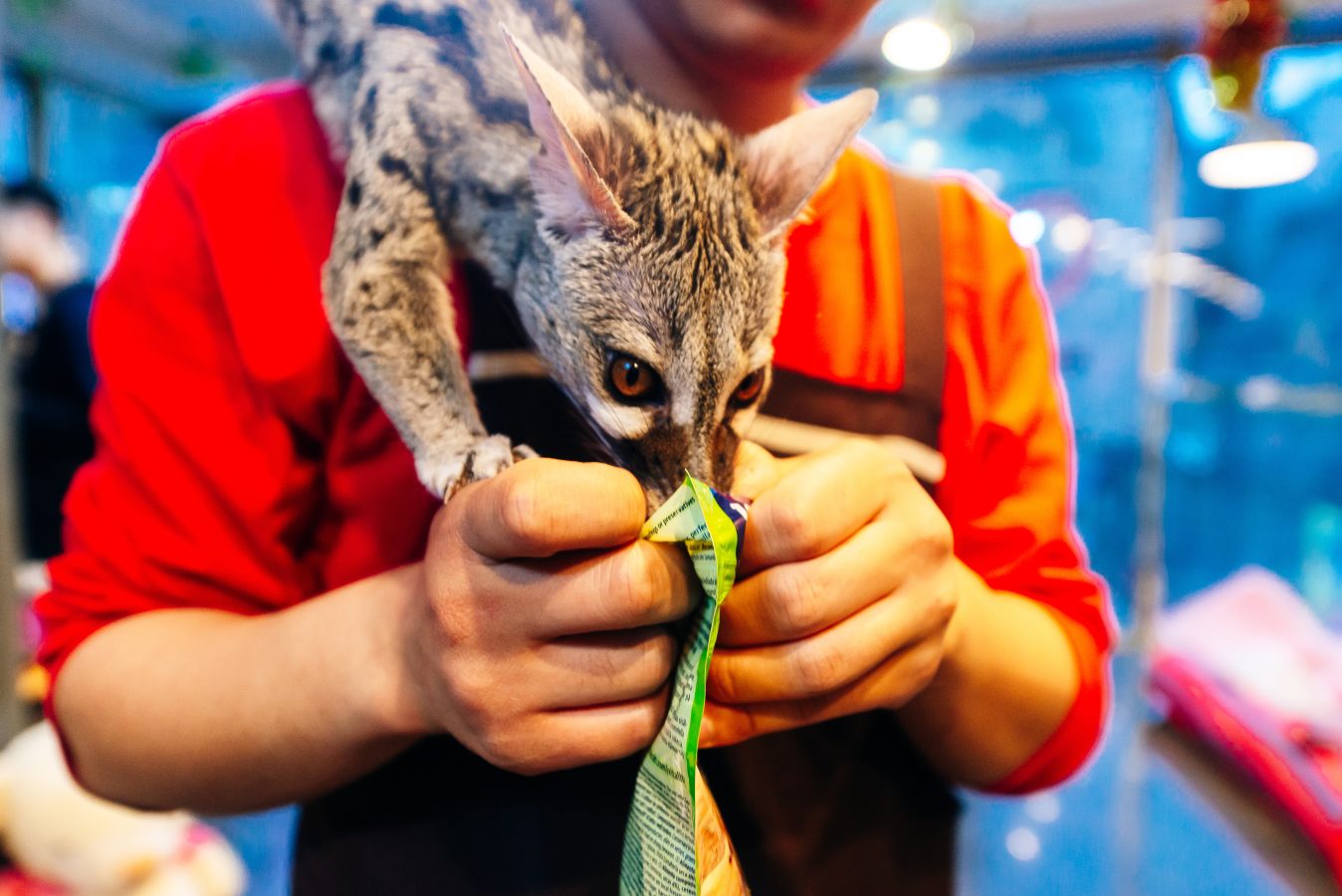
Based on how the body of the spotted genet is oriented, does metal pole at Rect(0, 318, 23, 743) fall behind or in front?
behind

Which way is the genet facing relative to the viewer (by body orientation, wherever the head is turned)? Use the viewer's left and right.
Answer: facing the viewer and to the right of the viewer

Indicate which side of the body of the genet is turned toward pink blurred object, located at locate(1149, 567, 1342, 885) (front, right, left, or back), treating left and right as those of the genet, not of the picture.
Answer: left
